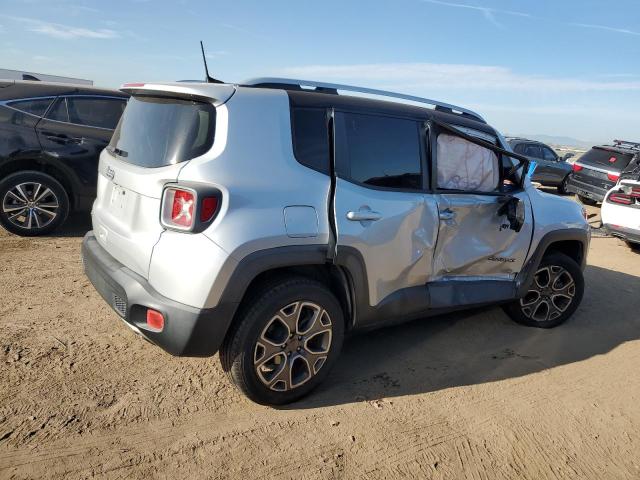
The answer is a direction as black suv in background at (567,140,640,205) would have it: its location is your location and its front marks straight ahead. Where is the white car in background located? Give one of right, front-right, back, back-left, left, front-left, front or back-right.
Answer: back-right

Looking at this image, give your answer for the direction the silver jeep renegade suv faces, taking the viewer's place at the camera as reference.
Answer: facing away from the viewer and to the right of the viewer

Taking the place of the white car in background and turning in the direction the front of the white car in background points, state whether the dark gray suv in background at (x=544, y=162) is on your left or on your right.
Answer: on your left

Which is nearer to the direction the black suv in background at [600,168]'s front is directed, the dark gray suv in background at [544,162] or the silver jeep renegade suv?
the dark gray suv in background

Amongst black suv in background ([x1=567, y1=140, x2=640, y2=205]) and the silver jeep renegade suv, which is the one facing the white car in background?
the silver jeep renegade suv

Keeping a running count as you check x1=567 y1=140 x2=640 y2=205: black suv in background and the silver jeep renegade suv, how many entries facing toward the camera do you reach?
0

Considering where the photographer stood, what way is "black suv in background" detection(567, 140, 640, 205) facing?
facing away from the viewer and to the right of the viewer

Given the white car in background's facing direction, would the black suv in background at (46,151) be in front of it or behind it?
behind

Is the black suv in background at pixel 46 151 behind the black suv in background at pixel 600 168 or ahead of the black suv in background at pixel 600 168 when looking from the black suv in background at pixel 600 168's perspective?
behind

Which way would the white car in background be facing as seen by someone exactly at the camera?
facing away from the viewer and to the right of the viewer

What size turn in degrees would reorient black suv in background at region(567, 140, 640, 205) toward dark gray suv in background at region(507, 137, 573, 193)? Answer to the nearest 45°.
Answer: approximately 90° to its left

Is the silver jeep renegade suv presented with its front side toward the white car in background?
yes
